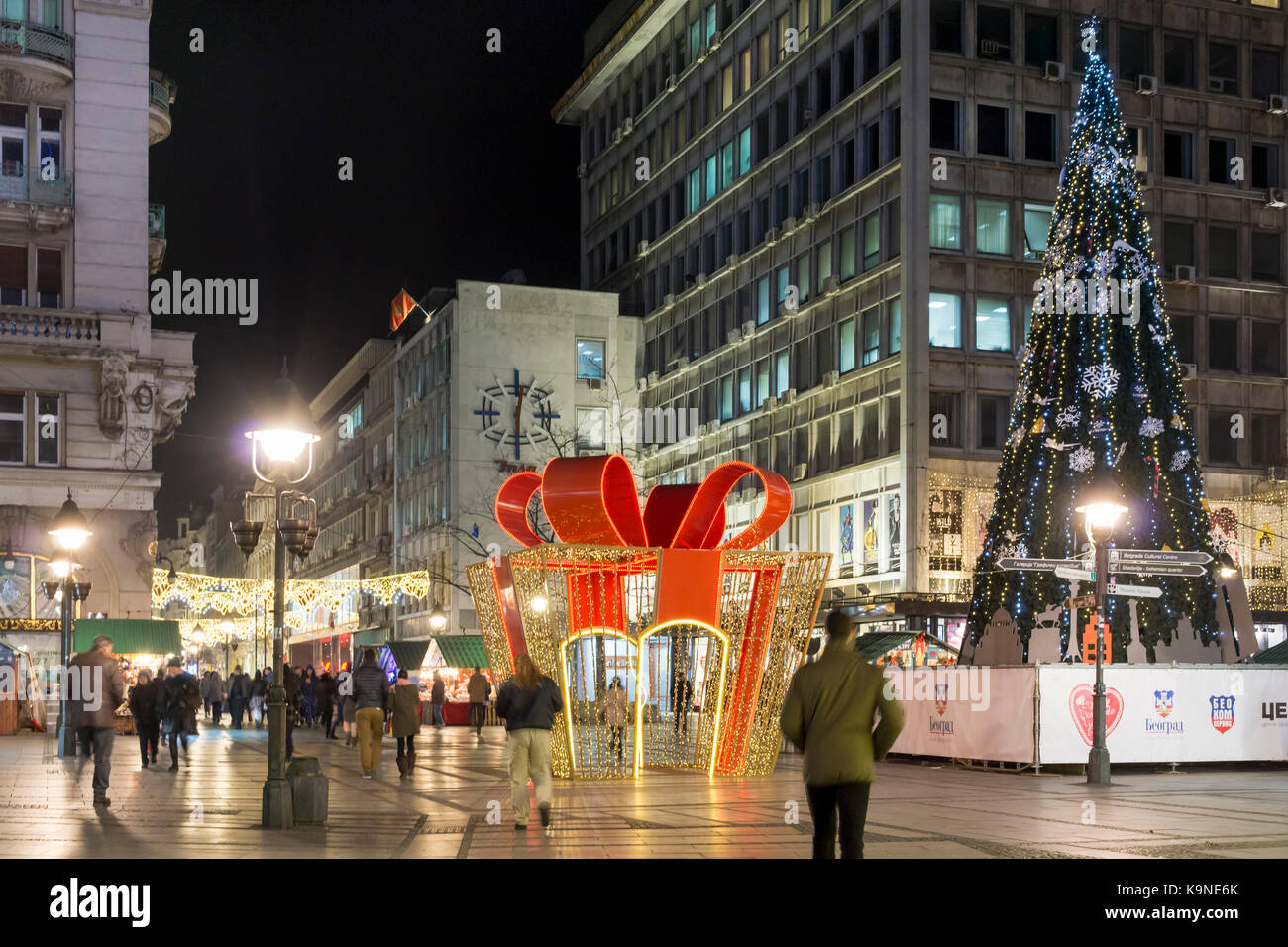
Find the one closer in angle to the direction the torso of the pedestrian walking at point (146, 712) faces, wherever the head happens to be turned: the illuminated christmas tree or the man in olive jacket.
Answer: the man in olive jacket

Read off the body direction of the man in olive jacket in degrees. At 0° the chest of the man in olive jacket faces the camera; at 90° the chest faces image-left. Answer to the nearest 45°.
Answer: approximately 180°

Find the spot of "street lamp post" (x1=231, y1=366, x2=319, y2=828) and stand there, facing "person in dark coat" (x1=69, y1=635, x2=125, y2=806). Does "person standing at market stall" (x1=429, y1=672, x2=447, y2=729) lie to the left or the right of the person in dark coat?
right

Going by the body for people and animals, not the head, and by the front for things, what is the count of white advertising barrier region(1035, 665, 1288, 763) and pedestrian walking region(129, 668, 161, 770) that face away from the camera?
0

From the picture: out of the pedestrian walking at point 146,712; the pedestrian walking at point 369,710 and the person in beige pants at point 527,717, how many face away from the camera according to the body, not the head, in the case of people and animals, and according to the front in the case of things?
2

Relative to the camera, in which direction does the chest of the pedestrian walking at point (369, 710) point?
away from the camera

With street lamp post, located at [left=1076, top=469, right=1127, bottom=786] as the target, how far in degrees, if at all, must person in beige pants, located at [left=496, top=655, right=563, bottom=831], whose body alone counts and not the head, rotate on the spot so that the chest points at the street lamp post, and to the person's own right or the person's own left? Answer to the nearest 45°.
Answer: approximately 45° to the person's own right

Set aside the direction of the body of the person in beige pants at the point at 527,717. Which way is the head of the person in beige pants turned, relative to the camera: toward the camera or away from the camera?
away from the camera

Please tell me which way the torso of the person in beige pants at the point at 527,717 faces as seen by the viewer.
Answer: away from the camera

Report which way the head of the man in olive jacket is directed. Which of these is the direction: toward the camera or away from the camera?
away from the camera

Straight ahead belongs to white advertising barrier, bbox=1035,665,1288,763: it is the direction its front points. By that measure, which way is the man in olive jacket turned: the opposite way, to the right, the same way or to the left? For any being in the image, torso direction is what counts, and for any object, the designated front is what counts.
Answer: the opposite way

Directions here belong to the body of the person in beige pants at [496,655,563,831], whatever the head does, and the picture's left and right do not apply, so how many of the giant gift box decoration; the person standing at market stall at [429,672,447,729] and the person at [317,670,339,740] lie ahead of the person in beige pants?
3
